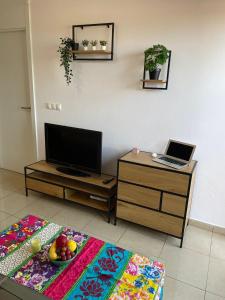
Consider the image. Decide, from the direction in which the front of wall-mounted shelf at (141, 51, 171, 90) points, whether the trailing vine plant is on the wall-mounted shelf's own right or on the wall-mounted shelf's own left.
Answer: on the wall-mounted shelf's own right

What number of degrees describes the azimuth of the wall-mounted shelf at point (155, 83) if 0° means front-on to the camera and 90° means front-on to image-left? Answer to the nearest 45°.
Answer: approximately 0°

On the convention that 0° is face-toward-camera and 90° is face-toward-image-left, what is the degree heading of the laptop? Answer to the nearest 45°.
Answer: approximately 45°

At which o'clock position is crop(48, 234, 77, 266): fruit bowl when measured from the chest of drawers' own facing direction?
The fruit bowl is roughly at 1 o'clock from the chest of drawers.

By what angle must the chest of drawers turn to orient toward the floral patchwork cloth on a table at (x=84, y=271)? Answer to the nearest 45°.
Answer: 0° — it already faces it

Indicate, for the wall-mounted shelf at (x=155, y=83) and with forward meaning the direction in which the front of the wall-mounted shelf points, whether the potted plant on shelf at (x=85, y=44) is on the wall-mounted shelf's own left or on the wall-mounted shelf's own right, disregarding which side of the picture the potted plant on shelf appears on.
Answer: on the wall-mounted shelf's own right

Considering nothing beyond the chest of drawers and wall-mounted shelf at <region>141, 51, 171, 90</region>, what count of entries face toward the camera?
2
